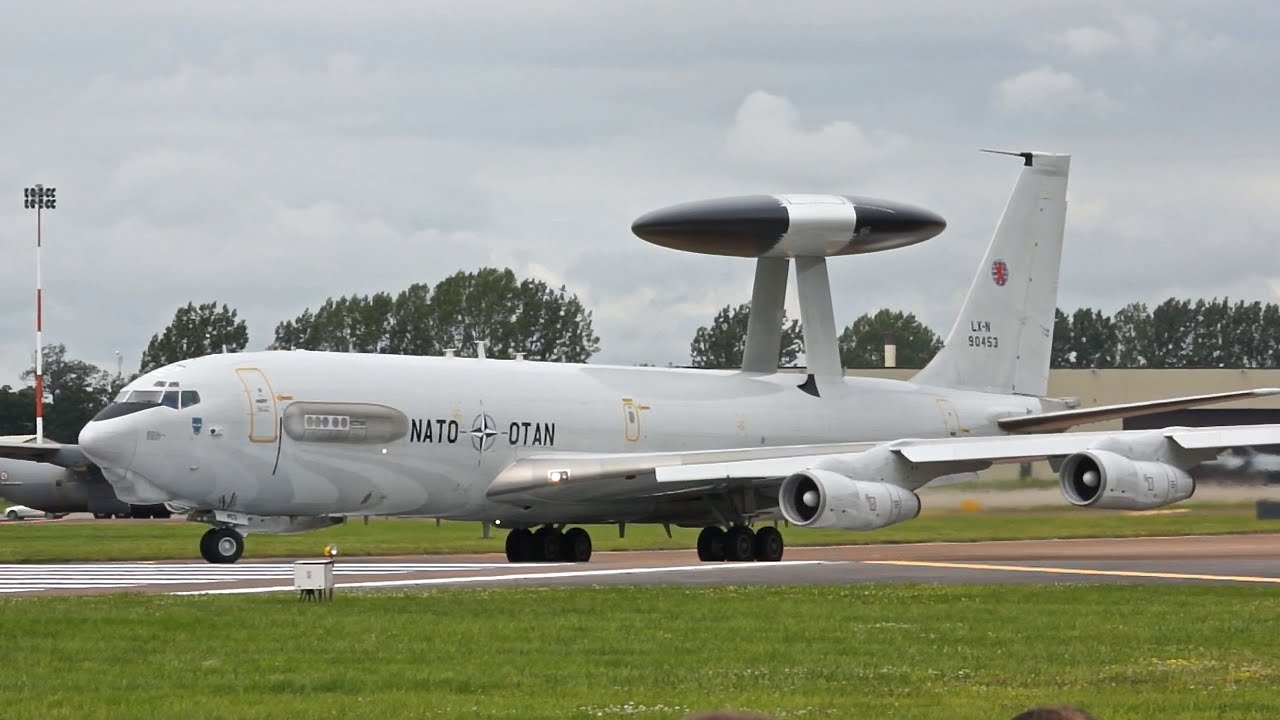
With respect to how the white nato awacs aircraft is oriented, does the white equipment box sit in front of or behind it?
in front

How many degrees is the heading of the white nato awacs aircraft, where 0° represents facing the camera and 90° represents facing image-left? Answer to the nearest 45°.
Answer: approximately 45°
